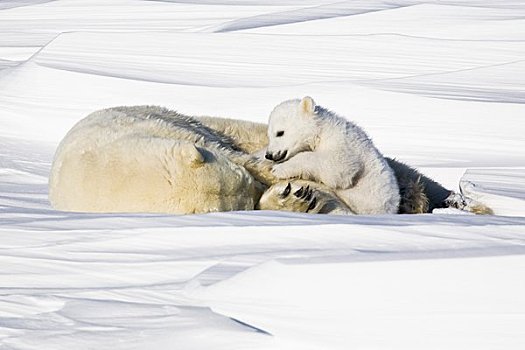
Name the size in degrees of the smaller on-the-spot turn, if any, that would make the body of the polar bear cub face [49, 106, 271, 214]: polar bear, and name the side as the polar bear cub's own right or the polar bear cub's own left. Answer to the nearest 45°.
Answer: approximately 45° to the polar bear cub's own left

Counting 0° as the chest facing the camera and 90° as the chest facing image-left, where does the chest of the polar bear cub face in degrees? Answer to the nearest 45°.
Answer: approximately 90°
